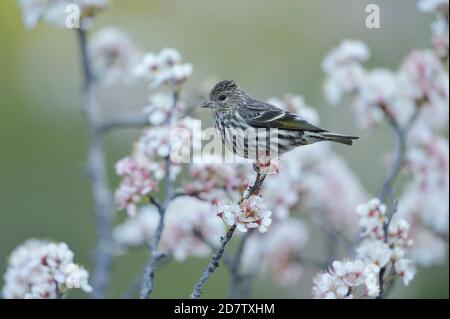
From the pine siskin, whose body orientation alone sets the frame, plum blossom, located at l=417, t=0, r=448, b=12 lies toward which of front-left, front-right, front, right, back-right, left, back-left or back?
back

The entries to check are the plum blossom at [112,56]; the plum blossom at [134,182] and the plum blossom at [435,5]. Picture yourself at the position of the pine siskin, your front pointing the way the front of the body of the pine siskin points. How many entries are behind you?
1

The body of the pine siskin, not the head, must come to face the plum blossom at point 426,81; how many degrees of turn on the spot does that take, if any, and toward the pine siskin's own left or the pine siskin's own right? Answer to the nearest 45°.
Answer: approximately 180°

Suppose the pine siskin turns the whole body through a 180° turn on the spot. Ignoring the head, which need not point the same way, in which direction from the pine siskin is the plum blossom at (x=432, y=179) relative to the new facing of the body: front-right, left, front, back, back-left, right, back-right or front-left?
front-left

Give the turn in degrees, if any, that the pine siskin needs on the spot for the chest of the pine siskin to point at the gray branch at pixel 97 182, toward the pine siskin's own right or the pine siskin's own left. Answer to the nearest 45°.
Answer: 0° — it already faces it

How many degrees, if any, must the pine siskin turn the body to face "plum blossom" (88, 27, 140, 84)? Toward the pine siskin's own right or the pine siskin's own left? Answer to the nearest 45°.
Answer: approximately 45° to the pine siskin's own right

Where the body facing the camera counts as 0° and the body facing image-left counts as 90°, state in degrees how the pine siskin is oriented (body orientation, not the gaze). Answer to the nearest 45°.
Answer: approximately 90°
